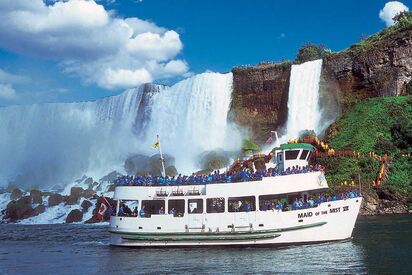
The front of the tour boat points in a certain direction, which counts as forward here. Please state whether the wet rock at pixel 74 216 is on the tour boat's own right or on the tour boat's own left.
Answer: on the tour boat's own left

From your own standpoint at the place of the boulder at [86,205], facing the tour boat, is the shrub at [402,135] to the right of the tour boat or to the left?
left

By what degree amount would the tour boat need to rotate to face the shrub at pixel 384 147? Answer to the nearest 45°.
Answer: approximately 45° to its left

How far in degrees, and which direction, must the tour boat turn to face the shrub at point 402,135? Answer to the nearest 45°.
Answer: approximately 45° to its left

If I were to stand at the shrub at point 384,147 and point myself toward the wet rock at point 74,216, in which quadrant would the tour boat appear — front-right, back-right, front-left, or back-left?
front-left

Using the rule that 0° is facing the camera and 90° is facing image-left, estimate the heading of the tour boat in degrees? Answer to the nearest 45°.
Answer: approximately 270°

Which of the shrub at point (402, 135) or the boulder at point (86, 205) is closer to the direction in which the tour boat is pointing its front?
the shrub

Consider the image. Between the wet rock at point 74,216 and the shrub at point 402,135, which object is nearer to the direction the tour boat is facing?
the shrub

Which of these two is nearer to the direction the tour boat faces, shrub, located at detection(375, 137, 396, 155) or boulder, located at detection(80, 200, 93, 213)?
the shrub

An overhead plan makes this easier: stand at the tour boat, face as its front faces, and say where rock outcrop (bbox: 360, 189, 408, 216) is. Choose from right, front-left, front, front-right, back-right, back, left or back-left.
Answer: front-left

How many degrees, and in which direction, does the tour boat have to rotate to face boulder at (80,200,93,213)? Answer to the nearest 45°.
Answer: approximately 135° to its left
